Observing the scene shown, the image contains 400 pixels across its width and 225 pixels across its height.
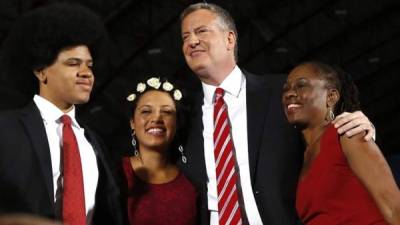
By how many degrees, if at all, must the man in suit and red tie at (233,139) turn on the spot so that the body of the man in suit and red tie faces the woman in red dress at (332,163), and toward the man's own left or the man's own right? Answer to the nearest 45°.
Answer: approximately 90° to the man's own left

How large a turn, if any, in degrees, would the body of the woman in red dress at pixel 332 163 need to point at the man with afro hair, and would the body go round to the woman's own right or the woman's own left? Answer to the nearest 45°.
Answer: approximately 45° to the woman's own right

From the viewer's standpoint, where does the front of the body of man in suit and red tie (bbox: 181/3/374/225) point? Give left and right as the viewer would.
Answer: facing the viewer and to the left of the viewer

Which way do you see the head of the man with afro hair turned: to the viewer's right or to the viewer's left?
to the viewer's right

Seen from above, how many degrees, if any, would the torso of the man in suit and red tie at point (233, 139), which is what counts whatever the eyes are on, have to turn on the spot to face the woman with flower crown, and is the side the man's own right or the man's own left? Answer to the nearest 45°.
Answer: approximately 45° to the man's own right

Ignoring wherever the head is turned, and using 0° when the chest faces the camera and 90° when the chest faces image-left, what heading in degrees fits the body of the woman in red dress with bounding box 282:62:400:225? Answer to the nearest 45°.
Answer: approximately 45°

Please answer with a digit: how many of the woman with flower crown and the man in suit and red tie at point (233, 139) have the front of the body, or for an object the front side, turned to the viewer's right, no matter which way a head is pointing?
0

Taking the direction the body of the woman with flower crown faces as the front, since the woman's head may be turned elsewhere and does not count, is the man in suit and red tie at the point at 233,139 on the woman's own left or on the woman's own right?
on the woman's own left

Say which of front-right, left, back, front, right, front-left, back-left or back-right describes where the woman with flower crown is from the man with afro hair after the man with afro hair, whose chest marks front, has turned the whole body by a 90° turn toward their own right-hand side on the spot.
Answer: back
